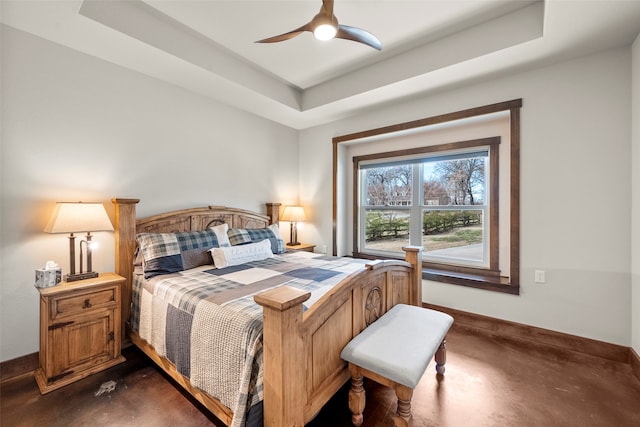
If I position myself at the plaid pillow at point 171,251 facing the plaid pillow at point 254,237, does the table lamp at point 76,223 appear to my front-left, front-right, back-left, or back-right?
back-left

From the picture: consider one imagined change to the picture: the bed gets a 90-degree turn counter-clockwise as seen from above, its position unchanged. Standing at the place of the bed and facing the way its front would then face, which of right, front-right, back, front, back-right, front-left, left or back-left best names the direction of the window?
front

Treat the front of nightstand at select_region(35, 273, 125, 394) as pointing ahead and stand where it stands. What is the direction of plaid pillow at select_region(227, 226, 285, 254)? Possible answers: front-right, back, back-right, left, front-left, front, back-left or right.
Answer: front-left

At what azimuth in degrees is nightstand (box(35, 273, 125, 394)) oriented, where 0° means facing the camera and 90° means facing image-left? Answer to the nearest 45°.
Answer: approximately 315°

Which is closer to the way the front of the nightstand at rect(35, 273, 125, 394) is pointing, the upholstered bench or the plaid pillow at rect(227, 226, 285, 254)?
the upholstered bench

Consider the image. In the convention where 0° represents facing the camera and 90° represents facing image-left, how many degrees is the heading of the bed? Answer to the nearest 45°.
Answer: approximately 315°

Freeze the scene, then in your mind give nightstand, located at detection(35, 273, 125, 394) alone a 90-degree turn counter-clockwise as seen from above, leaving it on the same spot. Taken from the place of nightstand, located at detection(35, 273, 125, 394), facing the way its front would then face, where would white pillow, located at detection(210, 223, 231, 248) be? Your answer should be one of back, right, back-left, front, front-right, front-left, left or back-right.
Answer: front-right

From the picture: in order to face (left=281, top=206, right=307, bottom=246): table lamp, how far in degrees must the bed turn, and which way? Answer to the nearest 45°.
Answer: approximately 135° to its left

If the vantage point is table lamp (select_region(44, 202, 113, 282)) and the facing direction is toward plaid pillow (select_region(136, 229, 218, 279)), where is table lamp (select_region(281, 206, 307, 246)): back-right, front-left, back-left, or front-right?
front-left

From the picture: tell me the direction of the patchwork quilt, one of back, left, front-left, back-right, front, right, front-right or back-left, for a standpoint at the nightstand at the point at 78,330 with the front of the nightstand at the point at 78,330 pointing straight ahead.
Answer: front
